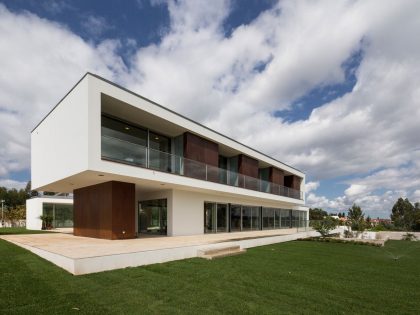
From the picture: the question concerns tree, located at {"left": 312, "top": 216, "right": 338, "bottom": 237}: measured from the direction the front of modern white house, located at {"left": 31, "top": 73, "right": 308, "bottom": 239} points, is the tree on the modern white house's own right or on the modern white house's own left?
on the modern white house's own left

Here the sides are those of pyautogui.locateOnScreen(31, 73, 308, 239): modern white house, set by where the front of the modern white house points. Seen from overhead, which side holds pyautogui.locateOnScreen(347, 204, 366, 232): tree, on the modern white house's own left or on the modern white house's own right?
on the modern white house's own left
